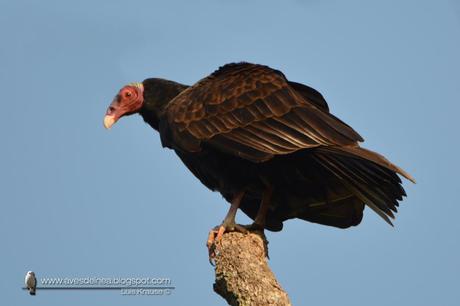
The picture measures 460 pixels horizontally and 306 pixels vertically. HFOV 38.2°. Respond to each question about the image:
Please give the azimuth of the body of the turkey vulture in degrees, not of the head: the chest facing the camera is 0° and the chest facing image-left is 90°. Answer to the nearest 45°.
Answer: approximately 90°

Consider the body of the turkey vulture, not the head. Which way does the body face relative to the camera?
to the viewer's left
